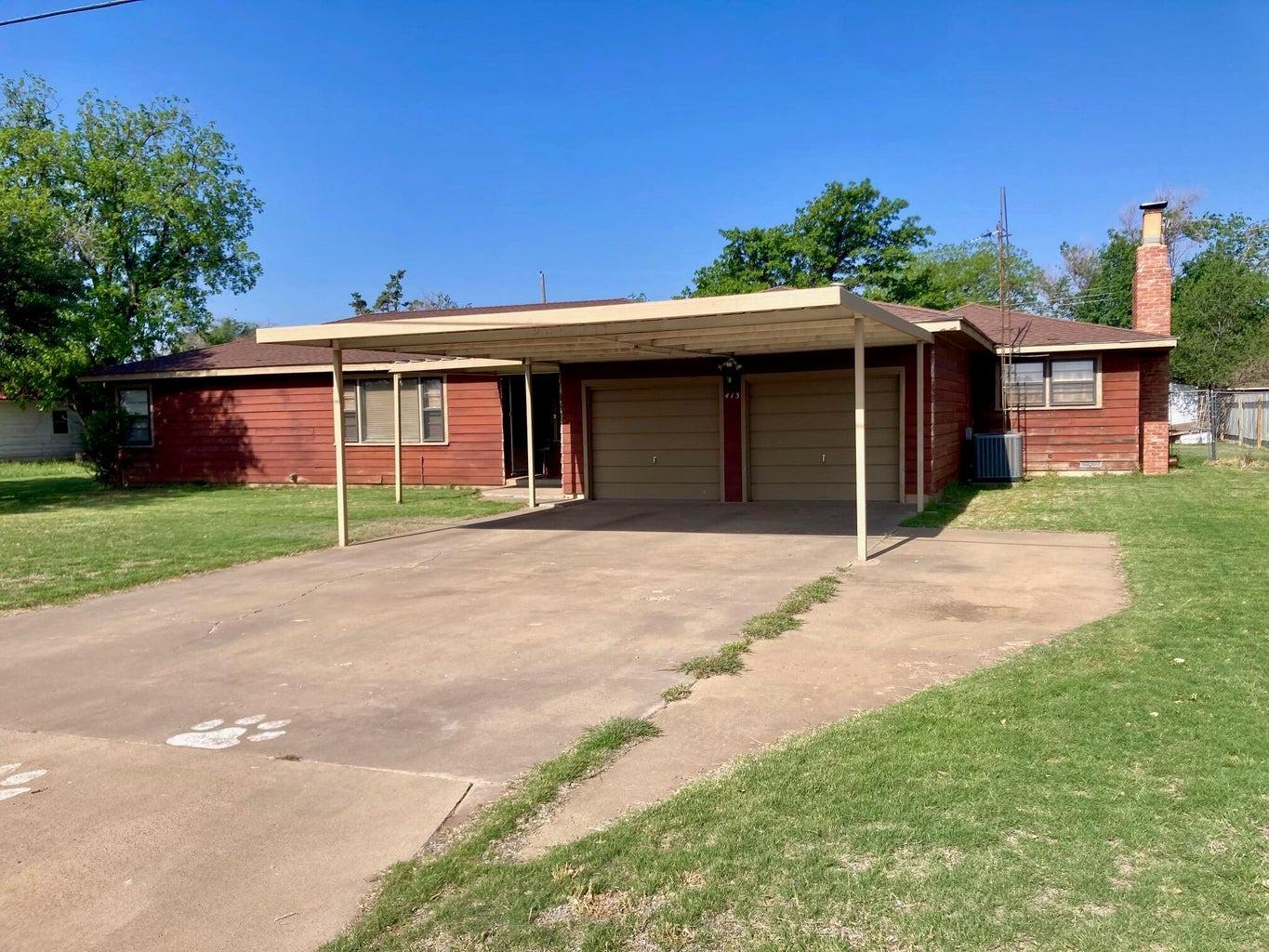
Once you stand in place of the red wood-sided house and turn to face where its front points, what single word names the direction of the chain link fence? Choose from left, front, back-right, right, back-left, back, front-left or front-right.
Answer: back-left

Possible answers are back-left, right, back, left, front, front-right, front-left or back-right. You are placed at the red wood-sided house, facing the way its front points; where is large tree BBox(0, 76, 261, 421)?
back-right

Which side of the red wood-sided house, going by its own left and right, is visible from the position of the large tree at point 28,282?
right

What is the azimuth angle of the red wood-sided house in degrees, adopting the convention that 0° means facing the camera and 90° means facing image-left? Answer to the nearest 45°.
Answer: approximately 0°

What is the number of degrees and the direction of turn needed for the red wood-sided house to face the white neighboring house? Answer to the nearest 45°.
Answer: approximately 135° to its right

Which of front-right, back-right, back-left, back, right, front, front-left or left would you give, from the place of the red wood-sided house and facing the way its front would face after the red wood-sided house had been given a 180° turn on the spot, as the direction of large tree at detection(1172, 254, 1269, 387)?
front-right
